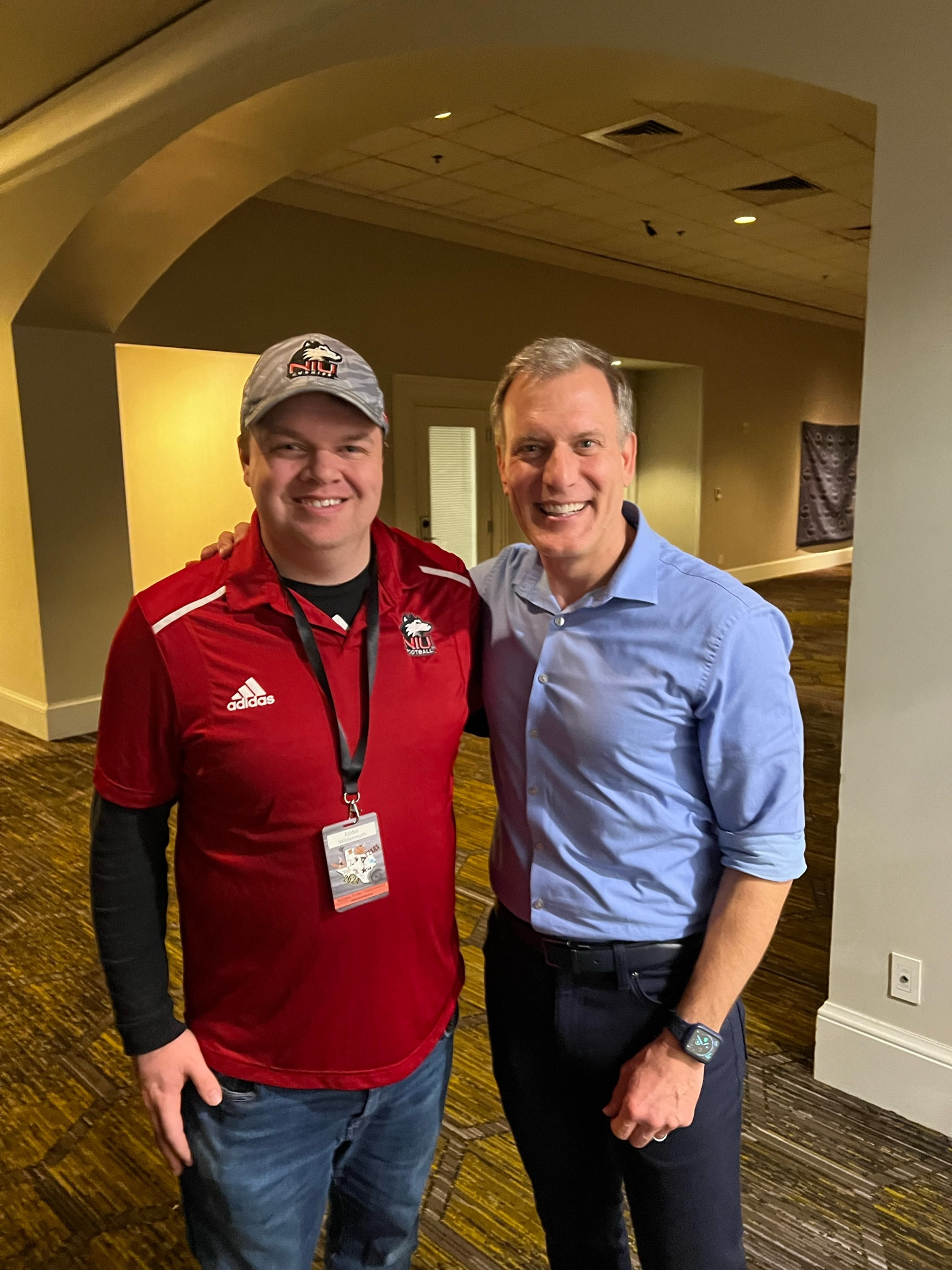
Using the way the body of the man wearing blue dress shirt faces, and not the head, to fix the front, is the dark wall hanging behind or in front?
behind

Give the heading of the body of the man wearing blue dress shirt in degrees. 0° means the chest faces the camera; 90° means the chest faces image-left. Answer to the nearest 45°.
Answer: approximately 45°

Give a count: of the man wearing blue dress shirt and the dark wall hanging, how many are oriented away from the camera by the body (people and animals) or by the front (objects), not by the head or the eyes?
0

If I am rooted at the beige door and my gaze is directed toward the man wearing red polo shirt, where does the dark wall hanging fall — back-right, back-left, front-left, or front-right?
back-left

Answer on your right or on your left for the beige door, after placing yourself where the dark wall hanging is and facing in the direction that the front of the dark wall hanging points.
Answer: on your right
